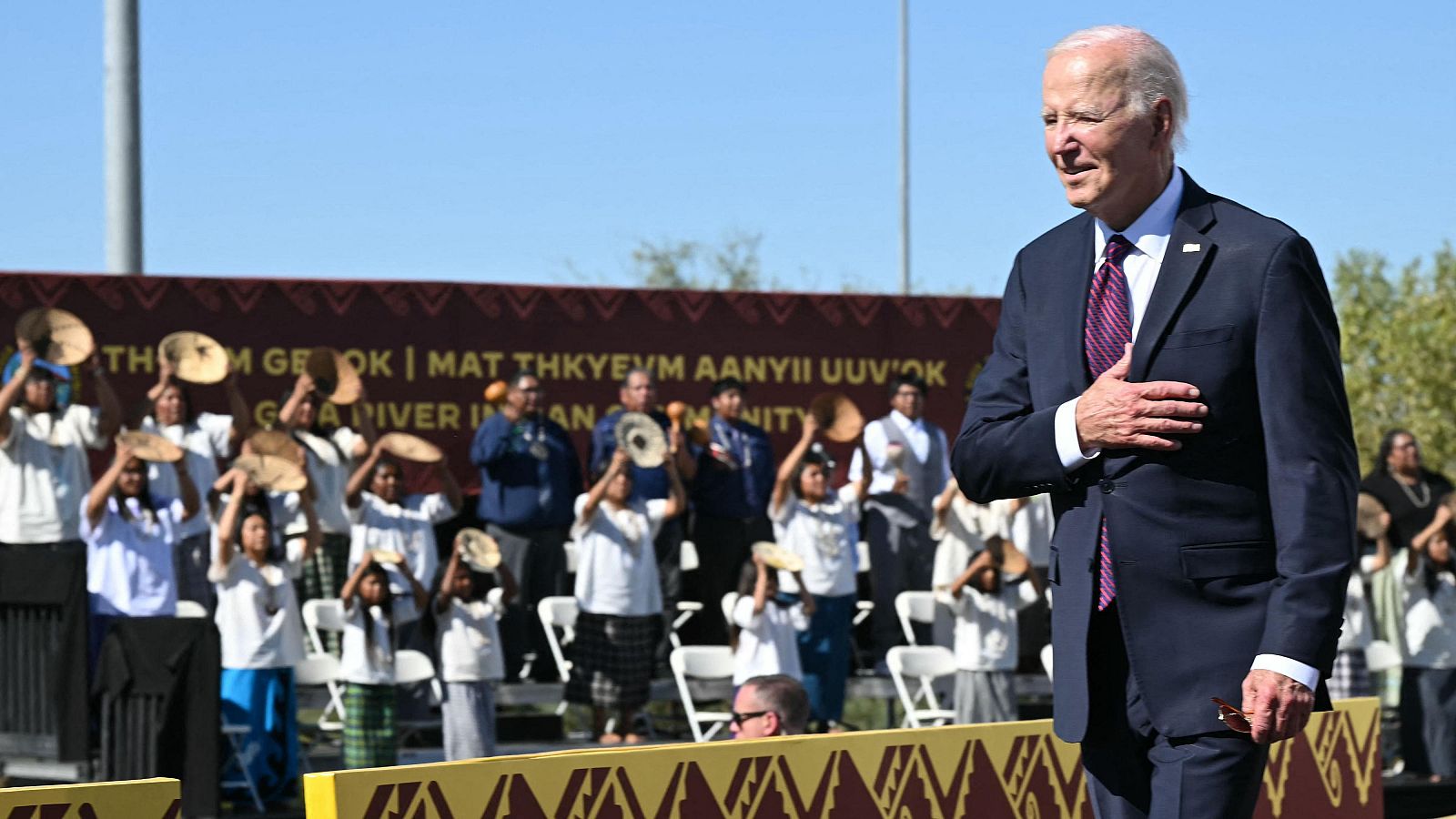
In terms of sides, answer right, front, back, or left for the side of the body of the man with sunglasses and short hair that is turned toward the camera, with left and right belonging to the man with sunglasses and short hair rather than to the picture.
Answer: left

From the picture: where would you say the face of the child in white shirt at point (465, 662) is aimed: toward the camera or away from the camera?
toward the camera

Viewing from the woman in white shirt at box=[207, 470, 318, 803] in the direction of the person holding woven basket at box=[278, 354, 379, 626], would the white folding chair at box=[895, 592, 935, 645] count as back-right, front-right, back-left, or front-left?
front-right

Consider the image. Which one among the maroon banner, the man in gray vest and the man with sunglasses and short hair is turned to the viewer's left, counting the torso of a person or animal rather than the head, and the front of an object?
the man with sunglasses and short hair

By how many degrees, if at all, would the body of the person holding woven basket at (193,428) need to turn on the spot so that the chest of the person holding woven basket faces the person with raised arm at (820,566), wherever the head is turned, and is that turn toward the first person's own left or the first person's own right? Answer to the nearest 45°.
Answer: approximately 135° to the first person's own left

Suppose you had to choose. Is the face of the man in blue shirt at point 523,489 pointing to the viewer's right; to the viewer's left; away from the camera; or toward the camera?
toward the camera

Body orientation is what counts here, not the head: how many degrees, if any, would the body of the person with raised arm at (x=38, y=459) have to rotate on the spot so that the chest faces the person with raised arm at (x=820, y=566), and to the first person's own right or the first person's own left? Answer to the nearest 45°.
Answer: approximately 90° to the first person's own left

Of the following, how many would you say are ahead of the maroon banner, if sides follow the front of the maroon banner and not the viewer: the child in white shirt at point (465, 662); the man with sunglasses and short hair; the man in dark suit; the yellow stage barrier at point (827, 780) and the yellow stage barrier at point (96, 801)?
5

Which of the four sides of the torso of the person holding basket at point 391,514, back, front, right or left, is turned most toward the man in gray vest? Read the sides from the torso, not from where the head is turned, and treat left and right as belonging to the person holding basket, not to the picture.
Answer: left

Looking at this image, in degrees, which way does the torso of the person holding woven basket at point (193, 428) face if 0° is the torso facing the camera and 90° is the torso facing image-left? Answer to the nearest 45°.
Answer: approximately 45°

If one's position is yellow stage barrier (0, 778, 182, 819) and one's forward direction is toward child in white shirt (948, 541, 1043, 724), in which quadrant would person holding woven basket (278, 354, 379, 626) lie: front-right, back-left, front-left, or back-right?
front-left
